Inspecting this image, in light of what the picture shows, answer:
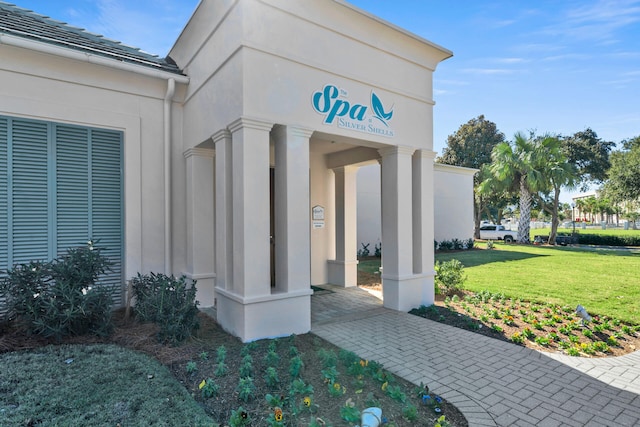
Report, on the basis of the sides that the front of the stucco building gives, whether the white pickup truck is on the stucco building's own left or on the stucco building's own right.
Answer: on the stucco building's own left

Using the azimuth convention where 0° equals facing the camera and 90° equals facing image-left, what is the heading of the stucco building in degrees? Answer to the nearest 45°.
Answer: approximately 315°

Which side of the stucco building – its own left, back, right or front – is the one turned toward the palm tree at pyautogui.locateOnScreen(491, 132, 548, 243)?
left

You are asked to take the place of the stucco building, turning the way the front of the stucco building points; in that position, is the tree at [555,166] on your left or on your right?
on your left

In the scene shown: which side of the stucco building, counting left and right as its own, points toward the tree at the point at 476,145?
left

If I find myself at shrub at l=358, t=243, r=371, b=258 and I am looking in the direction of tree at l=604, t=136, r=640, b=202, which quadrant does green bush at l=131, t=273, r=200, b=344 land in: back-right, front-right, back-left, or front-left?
back-right

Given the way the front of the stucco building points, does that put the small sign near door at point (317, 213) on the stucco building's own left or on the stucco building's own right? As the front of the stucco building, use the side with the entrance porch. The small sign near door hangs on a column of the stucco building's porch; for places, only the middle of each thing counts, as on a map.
on the stucco building's own left
